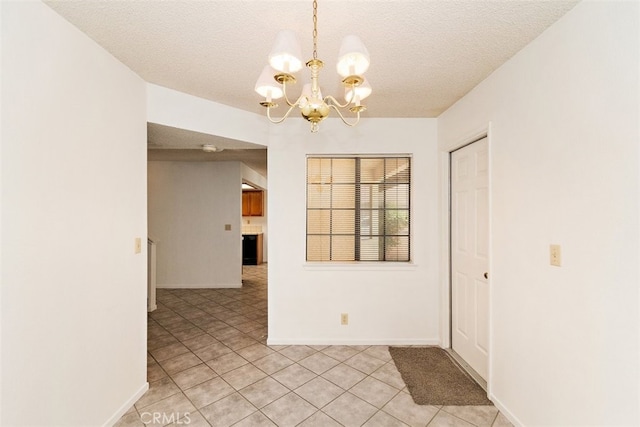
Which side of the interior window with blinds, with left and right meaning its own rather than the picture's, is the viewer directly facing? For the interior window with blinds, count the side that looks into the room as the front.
front

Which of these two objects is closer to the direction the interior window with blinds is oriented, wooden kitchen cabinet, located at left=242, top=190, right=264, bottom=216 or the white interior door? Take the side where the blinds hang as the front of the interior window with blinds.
the white interior door

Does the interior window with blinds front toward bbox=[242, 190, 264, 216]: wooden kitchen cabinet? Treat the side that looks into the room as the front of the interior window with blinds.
no

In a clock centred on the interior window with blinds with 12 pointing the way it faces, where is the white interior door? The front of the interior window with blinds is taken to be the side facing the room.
The white interior door is roughly at 10 o'clock from the interior window with blinds.
